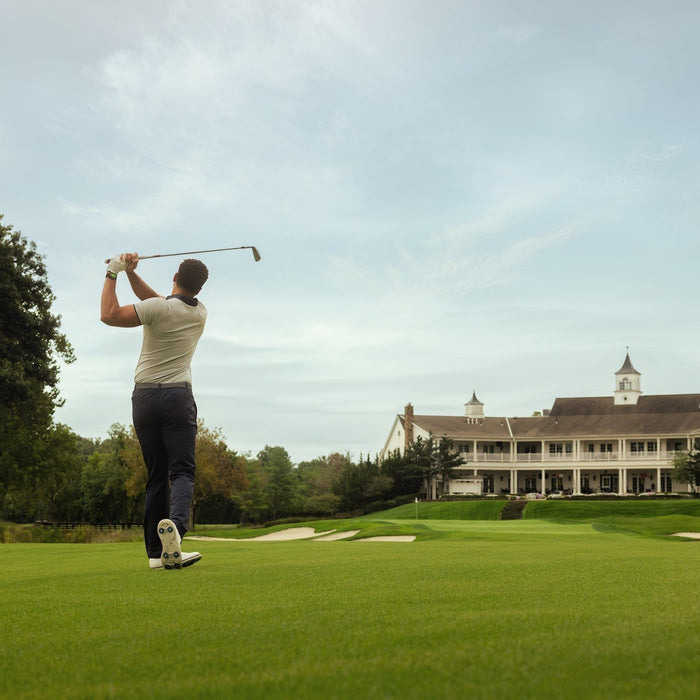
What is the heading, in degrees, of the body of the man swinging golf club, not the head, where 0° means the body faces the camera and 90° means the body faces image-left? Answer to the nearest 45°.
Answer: approximately 180°
